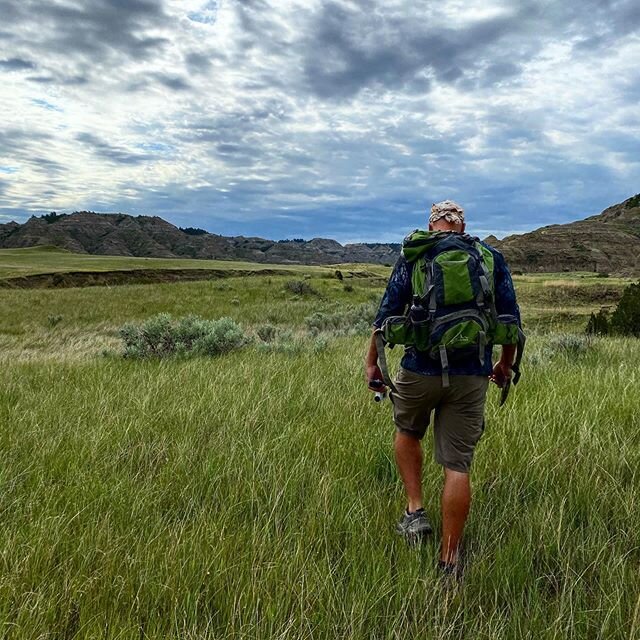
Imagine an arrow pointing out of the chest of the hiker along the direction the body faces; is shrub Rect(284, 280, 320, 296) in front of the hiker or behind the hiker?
in front

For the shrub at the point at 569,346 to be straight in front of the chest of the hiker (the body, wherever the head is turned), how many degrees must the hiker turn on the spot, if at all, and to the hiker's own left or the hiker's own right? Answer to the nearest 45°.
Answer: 0° — they already face it

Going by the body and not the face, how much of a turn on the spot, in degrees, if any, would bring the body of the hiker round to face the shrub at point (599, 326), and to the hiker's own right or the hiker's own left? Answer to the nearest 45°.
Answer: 0° — they already face it

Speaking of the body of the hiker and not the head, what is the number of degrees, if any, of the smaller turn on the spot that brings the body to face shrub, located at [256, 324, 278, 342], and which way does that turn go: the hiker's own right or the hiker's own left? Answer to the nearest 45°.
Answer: approximately 45° to the hiker's own left

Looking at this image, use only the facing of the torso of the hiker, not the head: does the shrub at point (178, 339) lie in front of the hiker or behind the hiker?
in front

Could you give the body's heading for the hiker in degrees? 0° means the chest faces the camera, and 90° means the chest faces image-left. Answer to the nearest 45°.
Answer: approximately 180°

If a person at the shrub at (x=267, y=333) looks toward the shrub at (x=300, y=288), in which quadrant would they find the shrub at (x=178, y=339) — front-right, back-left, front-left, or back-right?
back-left

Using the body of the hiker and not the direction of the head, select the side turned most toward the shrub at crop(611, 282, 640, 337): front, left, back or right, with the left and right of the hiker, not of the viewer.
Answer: front

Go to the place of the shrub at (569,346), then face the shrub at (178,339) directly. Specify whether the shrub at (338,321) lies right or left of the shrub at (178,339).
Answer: right

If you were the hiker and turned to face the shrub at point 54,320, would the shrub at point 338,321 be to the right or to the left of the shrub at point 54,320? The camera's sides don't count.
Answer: right

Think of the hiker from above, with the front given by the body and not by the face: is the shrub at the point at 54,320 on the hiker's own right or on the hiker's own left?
on the hiker's own left
